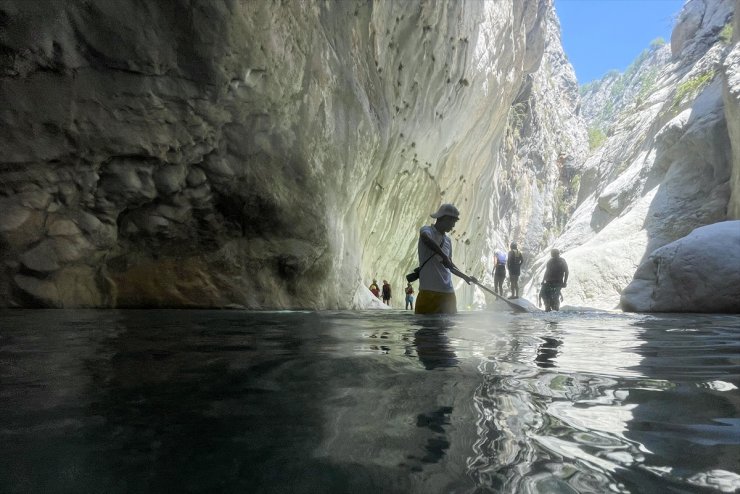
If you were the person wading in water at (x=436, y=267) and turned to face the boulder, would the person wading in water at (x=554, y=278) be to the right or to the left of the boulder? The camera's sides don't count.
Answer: left

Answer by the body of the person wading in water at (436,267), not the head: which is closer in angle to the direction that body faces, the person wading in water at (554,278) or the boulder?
the boulder

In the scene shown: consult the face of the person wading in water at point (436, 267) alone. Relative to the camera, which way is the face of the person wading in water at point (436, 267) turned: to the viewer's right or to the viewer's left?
to the viewer's right

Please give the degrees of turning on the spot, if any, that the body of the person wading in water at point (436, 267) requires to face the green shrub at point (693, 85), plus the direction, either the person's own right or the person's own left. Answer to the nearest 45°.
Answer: approximately 90° to the person's own left

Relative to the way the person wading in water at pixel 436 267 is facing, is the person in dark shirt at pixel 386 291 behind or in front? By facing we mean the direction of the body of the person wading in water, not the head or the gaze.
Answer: behind

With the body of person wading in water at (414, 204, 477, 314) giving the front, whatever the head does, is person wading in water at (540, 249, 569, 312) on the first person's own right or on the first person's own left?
on the first person's own left

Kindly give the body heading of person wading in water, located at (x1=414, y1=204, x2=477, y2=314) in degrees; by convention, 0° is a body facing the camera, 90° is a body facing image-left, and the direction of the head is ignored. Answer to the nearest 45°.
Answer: approximately 315°
